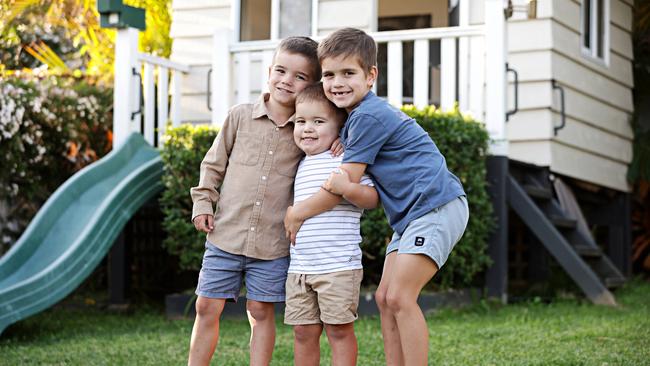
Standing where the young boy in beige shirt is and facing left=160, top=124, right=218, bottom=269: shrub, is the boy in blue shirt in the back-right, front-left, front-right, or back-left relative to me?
back-right

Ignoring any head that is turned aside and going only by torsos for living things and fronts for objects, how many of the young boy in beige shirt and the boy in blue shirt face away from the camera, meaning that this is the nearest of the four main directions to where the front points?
0

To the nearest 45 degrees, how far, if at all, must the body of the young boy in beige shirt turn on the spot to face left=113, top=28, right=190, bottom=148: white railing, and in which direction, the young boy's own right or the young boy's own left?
approximately 180°

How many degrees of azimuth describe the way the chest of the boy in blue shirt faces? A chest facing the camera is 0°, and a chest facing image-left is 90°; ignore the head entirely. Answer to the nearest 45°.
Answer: approximately 45°

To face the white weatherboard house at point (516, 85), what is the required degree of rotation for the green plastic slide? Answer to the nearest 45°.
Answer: approximately 135° to its left

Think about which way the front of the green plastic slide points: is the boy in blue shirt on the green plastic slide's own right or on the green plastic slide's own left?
on the green plastic slide's own left

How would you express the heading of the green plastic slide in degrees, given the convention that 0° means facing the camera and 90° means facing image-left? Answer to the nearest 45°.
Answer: approximately 45°

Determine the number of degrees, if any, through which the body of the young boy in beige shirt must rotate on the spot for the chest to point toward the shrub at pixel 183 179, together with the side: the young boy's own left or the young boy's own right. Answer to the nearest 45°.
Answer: approximately 180°

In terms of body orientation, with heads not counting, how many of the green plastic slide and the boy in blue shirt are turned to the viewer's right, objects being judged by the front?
0

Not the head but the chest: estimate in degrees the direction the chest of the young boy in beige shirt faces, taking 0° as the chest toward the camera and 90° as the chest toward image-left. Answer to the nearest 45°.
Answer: approximately 0°

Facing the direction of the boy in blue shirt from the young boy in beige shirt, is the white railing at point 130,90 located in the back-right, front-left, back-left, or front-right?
back-left

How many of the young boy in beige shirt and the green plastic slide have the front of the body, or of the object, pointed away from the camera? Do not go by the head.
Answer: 0

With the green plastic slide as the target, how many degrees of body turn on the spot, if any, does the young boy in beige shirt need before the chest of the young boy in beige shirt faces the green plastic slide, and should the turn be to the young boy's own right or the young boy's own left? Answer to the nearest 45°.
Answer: approximately 135° to the young boy's own right

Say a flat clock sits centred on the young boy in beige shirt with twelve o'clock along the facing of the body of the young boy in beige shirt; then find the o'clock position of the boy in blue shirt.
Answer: The boy in blue shirt is roughly at 10 o'clock from the young boy in beige shirt.
